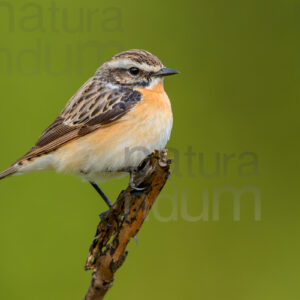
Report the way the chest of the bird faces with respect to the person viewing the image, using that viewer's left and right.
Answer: facing to the right of the viewer
